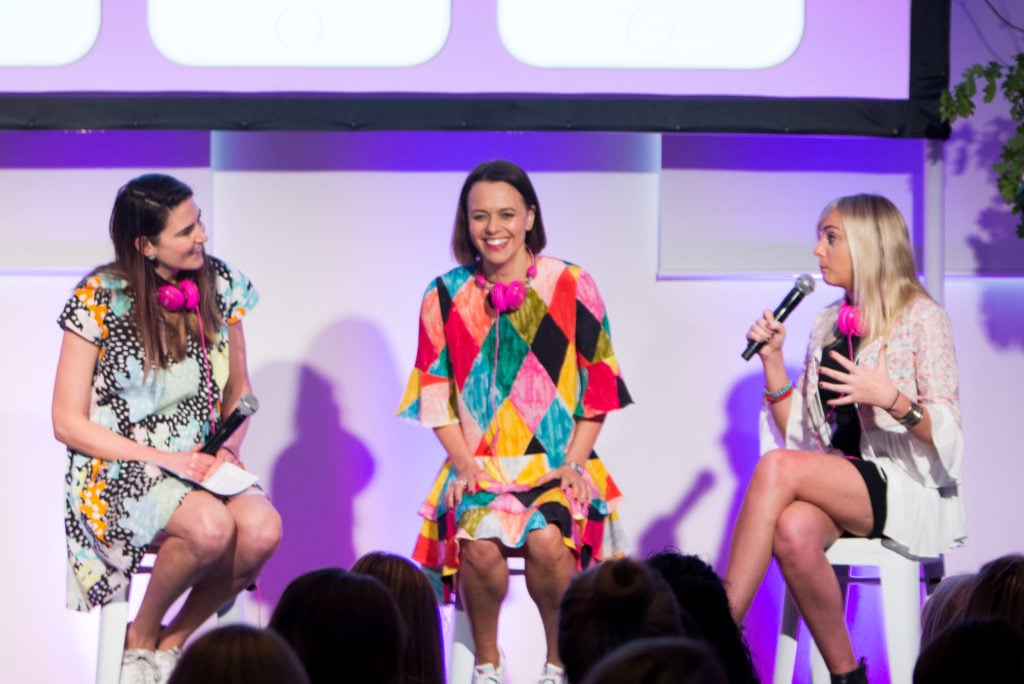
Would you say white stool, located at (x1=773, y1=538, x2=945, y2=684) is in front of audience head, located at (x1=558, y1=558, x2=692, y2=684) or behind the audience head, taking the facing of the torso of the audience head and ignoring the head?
in front

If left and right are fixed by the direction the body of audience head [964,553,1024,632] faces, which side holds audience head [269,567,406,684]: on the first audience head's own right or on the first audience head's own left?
on the first audience head's own left

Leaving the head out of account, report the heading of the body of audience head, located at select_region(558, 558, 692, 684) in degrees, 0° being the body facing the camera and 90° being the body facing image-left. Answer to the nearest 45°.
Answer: approximately 180°

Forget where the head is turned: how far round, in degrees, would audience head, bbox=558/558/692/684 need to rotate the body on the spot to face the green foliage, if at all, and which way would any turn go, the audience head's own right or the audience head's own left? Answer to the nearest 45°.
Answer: approximately 45° to the audience head's own right

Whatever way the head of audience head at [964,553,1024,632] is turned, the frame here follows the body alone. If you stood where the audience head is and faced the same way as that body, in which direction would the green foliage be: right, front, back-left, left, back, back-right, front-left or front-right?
front

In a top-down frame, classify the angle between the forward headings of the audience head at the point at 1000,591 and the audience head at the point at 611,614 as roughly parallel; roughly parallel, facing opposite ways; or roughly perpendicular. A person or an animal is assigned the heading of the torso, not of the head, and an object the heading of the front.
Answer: roughly parallel

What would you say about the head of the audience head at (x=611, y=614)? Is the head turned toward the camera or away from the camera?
away from the camera

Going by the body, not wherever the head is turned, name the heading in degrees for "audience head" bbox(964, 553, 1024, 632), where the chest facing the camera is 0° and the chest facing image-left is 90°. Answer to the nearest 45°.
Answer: approximately 180°

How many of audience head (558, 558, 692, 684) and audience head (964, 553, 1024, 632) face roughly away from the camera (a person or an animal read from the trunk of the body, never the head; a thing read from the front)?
2

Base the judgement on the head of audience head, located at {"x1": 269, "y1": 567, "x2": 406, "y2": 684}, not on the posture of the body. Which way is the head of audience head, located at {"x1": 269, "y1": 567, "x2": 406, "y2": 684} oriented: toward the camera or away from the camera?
away from the camera

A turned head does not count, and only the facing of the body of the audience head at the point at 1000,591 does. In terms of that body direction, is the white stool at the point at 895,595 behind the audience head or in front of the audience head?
in front

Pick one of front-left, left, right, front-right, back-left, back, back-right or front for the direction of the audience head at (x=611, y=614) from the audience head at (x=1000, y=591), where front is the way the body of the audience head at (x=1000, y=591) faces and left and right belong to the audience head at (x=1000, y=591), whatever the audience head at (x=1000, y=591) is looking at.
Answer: back-left
